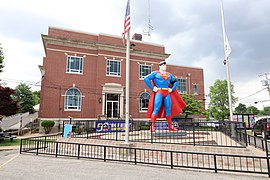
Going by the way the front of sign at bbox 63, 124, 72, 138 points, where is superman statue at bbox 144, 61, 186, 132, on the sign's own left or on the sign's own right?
on the sign's own left

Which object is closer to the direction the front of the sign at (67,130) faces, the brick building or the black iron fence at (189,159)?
the black iron fence

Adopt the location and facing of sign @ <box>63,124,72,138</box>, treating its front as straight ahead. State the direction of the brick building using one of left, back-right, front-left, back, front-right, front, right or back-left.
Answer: back

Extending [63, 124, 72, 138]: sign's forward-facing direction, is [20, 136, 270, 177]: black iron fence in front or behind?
in front

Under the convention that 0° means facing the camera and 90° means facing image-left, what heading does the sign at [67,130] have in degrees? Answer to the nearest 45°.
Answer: approximately 0°

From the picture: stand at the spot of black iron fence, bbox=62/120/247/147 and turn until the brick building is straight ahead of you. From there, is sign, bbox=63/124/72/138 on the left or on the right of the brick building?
left

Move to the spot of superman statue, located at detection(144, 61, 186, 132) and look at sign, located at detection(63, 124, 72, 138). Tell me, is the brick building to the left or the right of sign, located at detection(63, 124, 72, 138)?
right
